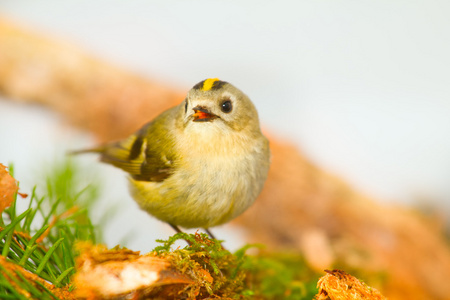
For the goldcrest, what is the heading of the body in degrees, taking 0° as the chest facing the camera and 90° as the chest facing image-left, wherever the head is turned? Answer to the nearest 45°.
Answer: approximately 315°

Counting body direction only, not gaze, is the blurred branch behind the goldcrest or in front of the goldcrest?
behind
